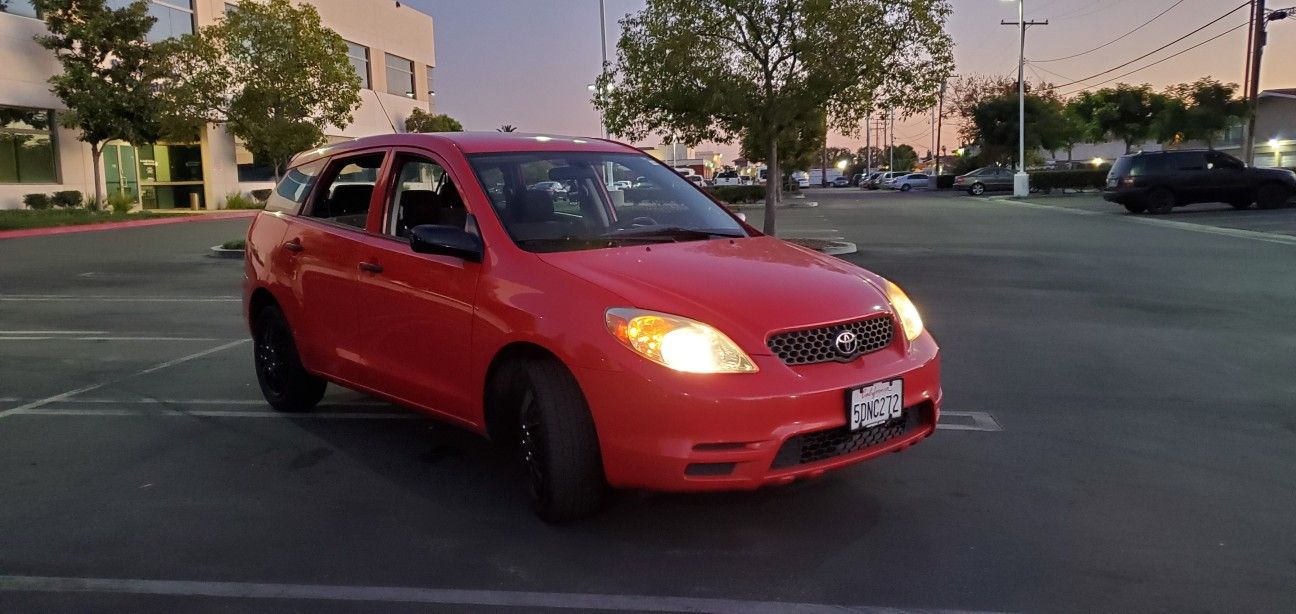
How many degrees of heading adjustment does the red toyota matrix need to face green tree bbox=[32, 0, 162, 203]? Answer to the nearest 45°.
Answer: approximately 180°

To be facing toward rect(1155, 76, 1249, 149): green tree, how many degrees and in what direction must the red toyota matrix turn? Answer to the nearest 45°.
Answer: approximately 90° to its left

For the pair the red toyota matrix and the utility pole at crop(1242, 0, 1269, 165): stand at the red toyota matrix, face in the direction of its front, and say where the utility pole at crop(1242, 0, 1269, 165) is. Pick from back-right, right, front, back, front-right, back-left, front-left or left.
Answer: left

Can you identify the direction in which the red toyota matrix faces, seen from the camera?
facing the viewer and to the right of the viewer

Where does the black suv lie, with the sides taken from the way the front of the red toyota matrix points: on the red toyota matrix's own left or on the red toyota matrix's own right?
on the red toyota matrix's own left

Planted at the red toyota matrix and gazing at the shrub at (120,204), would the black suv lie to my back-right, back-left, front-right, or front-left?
front-right

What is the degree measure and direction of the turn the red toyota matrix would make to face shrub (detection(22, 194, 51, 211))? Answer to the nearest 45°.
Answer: approximately 180°

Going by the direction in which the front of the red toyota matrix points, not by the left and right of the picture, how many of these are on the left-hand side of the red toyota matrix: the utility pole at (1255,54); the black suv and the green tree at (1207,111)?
3

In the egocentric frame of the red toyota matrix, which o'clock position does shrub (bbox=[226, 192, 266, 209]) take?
The shrub is roughly at 7 o'clock from the red toyota matrix.

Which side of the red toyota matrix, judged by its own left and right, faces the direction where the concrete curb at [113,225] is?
back

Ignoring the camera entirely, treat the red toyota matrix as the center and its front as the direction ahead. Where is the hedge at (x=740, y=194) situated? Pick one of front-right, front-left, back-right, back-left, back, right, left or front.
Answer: back-left
